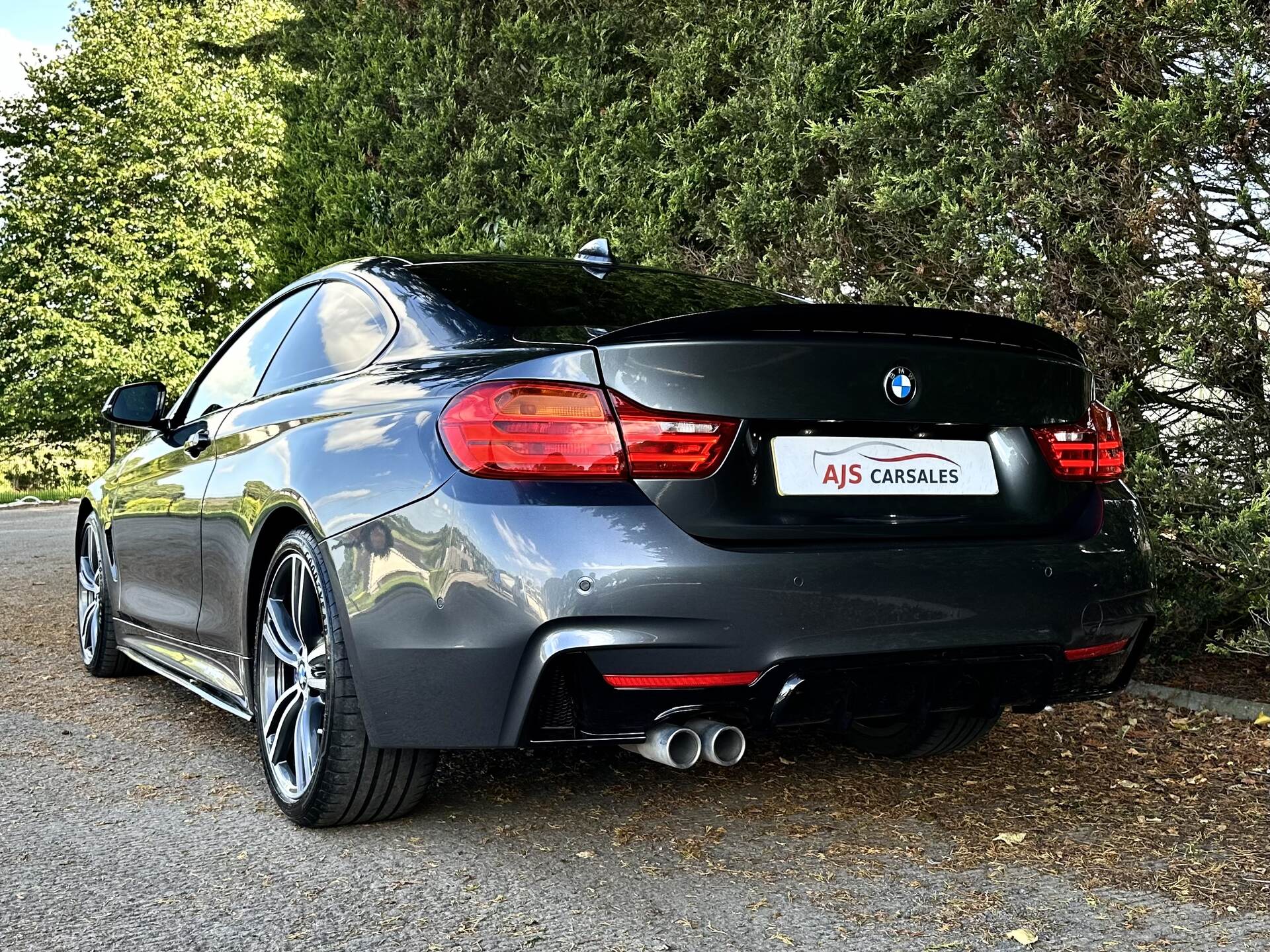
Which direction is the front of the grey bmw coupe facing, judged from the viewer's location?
facing away from the viewer and to the left of the viewer

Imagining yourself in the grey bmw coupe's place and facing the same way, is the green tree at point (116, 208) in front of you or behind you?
in front
